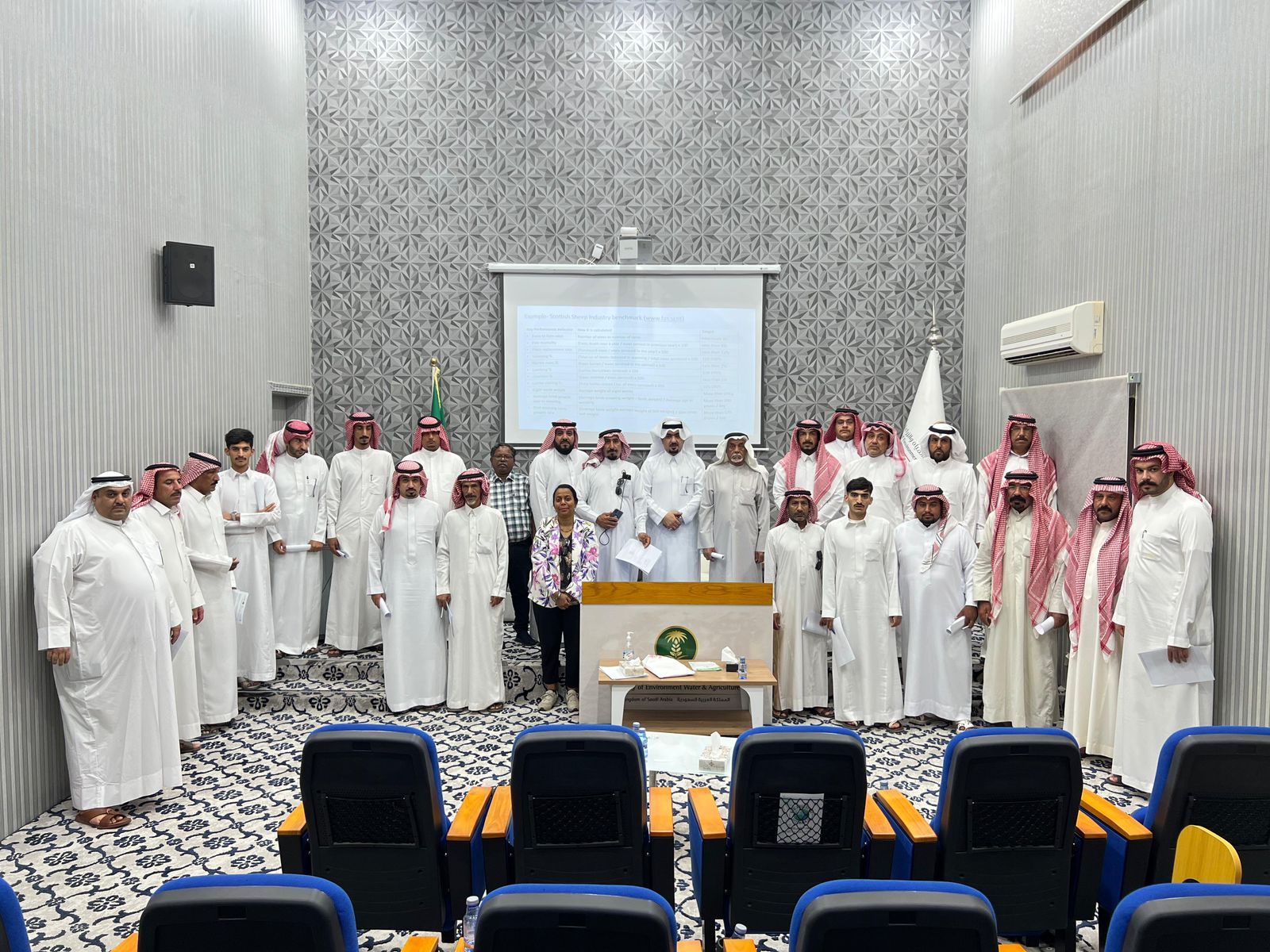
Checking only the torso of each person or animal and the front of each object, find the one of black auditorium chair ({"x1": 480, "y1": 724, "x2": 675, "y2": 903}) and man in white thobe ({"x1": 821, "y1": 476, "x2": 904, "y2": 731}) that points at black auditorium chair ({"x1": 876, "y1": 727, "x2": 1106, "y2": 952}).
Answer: the man in white thobe

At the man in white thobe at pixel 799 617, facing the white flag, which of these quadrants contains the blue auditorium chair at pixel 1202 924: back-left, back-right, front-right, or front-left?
back-right

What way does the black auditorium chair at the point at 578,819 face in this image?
away from the camera

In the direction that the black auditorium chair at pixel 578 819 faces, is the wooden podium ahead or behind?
ahead

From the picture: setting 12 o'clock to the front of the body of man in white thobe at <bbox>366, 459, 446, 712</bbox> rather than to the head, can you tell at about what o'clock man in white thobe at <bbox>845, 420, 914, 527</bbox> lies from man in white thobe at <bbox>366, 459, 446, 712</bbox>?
man in white thobe at <bbox>845, 420, 914, 527</bbox> is roughly at 9 o'clock from man in white thobe at <bbox>366, 459, 446, 712</bbox>.

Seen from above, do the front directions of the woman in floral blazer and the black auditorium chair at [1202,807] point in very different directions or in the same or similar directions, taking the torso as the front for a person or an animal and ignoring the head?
very different directions

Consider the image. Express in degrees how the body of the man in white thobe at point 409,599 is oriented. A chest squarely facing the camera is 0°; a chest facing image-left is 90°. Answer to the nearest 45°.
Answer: approximately 0°

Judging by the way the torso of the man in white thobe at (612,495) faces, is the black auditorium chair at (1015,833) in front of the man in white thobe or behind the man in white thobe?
in front

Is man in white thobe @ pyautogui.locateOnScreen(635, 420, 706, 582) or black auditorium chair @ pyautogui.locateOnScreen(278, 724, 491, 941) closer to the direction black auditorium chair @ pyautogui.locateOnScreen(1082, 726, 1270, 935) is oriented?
the man in white thobe

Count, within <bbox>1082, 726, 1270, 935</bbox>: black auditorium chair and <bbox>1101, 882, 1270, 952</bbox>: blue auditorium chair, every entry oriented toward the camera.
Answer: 0
